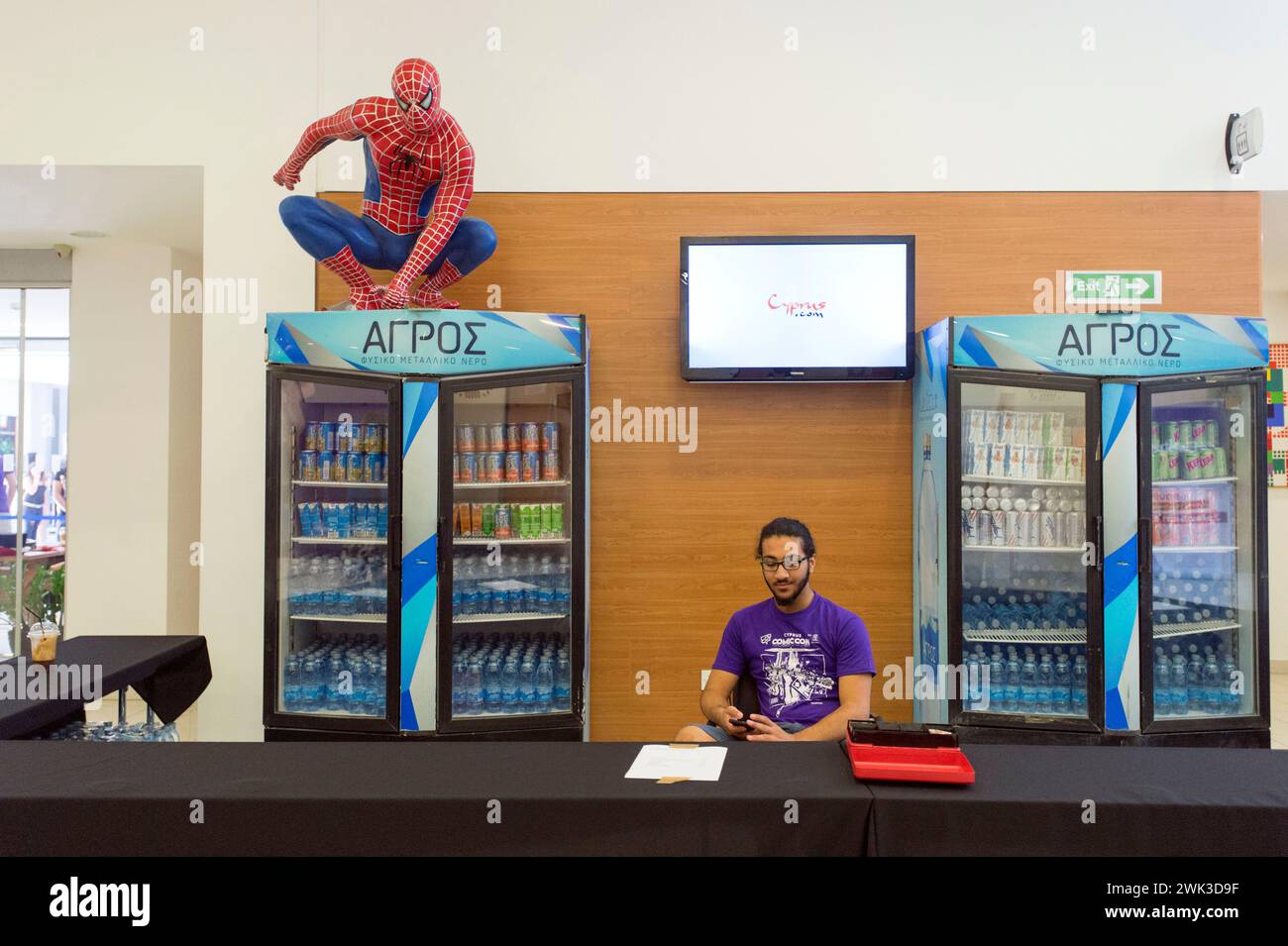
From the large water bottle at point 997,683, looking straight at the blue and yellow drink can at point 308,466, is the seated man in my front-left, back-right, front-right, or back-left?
front-left

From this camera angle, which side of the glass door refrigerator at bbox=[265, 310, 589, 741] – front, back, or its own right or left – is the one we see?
front

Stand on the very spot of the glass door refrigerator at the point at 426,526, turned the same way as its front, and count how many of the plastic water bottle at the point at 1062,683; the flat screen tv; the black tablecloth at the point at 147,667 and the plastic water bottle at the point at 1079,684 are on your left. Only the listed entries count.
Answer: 3

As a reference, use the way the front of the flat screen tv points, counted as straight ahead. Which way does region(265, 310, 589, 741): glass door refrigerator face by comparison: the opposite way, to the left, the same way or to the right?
the same way

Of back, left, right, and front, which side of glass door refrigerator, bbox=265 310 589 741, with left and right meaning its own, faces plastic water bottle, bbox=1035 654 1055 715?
left

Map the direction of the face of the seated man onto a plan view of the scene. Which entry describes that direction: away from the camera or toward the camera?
toward the camera

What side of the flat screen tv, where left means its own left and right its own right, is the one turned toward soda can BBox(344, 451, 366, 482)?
right

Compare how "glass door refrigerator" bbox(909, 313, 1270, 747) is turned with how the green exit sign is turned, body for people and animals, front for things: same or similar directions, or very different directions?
same or similar directions

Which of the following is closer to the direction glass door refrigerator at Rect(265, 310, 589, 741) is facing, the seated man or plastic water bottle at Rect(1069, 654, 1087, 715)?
the seated man

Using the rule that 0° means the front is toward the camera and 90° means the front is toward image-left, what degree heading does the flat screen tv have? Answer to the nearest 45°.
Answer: approximately 0°

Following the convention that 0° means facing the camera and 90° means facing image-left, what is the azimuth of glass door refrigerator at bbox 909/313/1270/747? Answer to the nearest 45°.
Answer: approximately 0°
